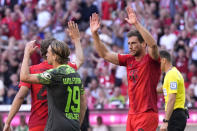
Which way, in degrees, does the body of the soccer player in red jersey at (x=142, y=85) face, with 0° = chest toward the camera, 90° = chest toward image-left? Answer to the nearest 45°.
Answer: approximately 45°

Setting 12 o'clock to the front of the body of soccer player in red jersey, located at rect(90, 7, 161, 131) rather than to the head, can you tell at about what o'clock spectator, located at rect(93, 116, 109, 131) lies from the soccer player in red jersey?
The spectator is roughly at 4 o'clock from the soccer player in red jersey.
